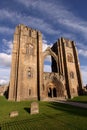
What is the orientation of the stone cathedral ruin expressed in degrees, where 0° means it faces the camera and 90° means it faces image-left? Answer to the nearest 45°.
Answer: approximately 315°
